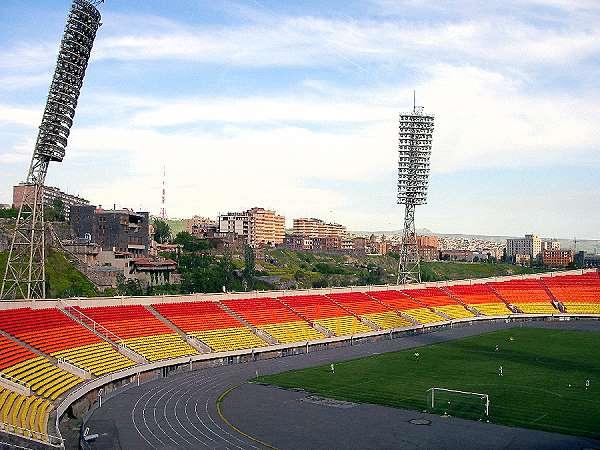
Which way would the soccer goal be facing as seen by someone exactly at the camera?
facing away from the viewer and to the right of the viewer
